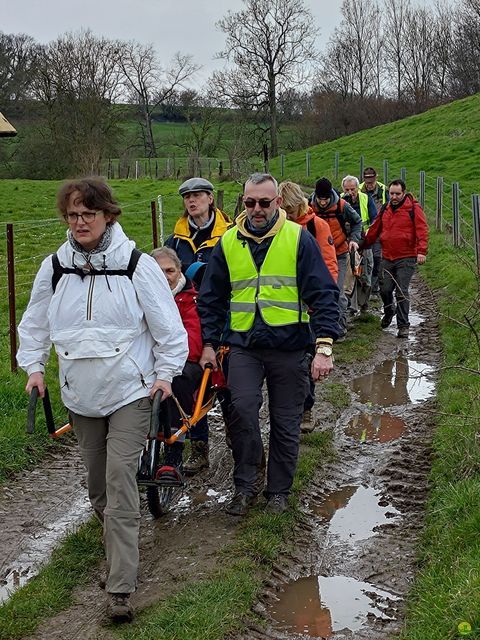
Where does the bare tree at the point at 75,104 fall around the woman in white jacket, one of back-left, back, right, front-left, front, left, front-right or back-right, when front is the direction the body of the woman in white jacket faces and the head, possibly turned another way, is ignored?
back

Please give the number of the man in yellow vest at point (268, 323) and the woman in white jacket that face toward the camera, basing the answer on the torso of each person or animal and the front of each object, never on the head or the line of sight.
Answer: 2

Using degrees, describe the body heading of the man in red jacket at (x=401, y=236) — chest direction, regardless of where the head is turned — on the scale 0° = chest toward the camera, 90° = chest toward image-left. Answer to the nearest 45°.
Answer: approximately 45°

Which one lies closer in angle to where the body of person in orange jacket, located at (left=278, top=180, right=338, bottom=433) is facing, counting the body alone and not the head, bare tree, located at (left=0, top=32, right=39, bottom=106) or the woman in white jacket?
the woman in white jacket
